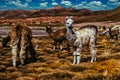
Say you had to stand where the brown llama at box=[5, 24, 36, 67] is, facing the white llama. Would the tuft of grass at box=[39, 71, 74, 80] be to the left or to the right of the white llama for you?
right

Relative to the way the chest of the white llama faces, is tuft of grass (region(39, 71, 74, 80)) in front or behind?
in front

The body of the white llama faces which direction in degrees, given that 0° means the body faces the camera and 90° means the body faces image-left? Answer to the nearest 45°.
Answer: approximately 45°
